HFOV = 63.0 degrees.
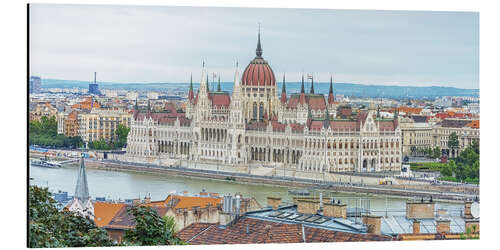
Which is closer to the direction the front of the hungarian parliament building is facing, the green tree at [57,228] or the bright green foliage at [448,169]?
the green tree

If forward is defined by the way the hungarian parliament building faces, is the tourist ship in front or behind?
in front

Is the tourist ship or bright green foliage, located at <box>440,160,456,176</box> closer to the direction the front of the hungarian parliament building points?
the tourist ship

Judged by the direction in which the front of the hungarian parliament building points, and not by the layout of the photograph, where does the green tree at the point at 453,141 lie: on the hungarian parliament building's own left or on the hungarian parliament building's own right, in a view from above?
on the hungarian parliament building's own left

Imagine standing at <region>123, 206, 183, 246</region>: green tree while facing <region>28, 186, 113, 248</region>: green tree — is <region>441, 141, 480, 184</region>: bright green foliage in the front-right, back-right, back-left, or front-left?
back-right

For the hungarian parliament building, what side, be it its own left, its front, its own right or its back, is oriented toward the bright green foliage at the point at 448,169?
left

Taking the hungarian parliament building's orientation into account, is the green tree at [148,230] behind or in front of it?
in front

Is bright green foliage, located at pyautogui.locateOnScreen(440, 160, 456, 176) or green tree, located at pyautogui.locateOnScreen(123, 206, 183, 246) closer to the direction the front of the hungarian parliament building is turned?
the green tree

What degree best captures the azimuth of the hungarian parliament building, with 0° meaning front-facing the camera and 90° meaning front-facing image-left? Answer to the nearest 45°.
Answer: approximately 45°

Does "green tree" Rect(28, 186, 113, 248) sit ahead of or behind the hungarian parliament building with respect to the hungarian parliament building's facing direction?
ahead
